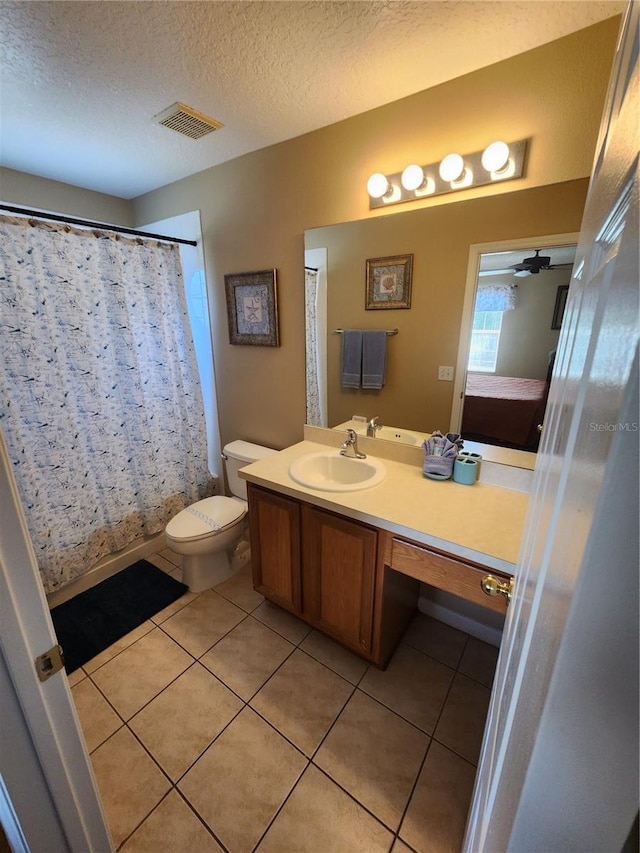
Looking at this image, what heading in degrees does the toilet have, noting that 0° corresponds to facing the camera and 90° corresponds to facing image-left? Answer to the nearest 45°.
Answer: approximately 45°

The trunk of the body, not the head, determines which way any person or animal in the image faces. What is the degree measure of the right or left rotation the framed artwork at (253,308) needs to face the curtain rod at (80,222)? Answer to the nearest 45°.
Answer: approximately 45° to its right

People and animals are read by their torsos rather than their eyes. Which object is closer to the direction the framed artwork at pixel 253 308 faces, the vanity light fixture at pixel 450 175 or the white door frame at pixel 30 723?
the white door frame

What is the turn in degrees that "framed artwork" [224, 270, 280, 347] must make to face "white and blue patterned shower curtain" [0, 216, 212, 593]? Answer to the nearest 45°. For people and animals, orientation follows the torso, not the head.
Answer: approximately 45° to its right

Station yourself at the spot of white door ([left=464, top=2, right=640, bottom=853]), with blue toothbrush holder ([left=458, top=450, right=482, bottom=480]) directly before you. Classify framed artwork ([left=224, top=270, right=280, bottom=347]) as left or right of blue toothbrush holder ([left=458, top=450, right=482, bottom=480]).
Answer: left

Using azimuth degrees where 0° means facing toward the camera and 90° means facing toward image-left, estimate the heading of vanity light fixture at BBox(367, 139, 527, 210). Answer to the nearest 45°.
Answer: approximately 45°

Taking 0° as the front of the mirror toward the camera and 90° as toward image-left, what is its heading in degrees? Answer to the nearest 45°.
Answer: approximately 45°
